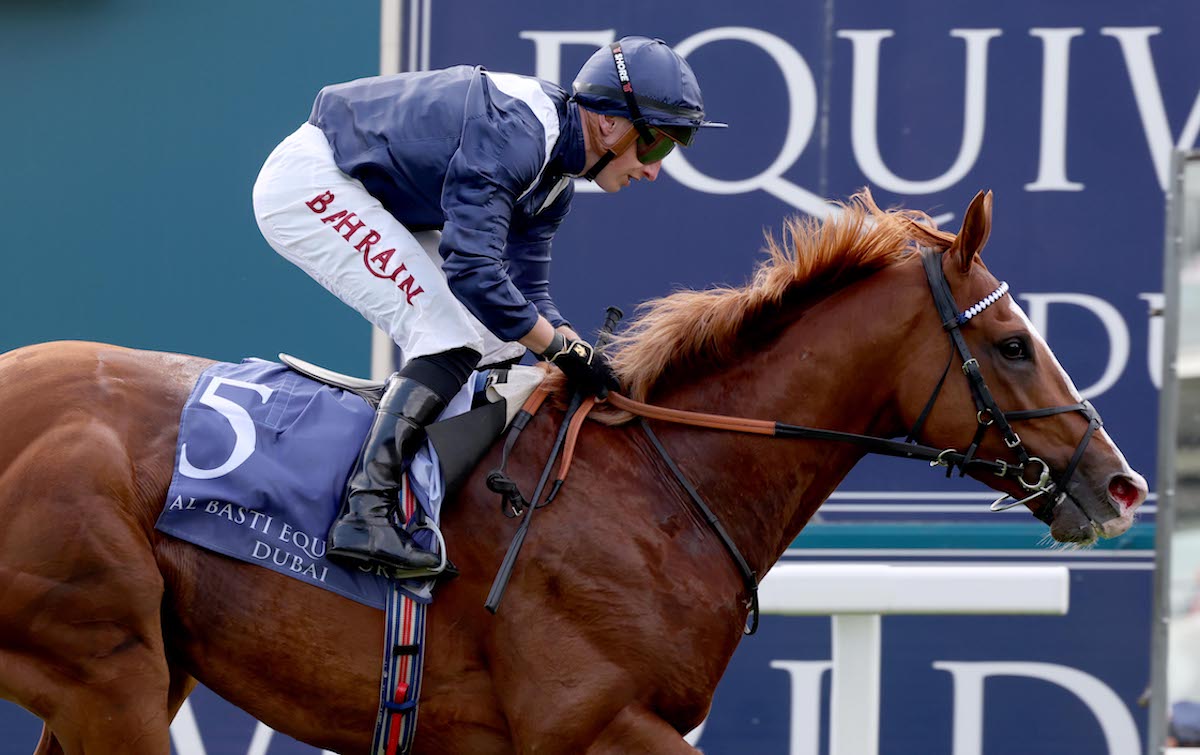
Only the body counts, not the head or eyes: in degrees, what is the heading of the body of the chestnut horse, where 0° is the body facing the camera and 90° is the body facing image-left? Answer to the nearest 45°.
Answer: approximately 270°

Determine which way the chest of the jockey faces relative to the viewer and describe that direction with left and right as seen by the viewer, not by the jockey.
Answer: facing to the right of the viewer

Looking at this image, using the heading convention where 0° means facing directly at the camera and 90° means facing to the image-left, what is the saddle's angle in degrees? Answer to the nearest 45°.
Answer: approximately 270°

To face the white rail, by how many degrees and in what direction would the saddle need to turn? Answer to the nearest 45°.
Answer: approximately 45° to its left

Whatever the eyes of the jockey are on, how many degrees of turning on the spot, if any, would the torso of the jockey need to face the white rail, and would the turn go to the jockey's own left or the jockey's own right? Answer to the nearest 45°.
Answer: approximately 45° to the jockey's own left

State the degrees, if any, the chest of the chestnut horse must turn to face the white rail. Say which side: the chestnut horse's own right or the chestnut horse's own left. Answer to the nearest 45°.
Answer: approximately 45° to the chestnut horse's own left
